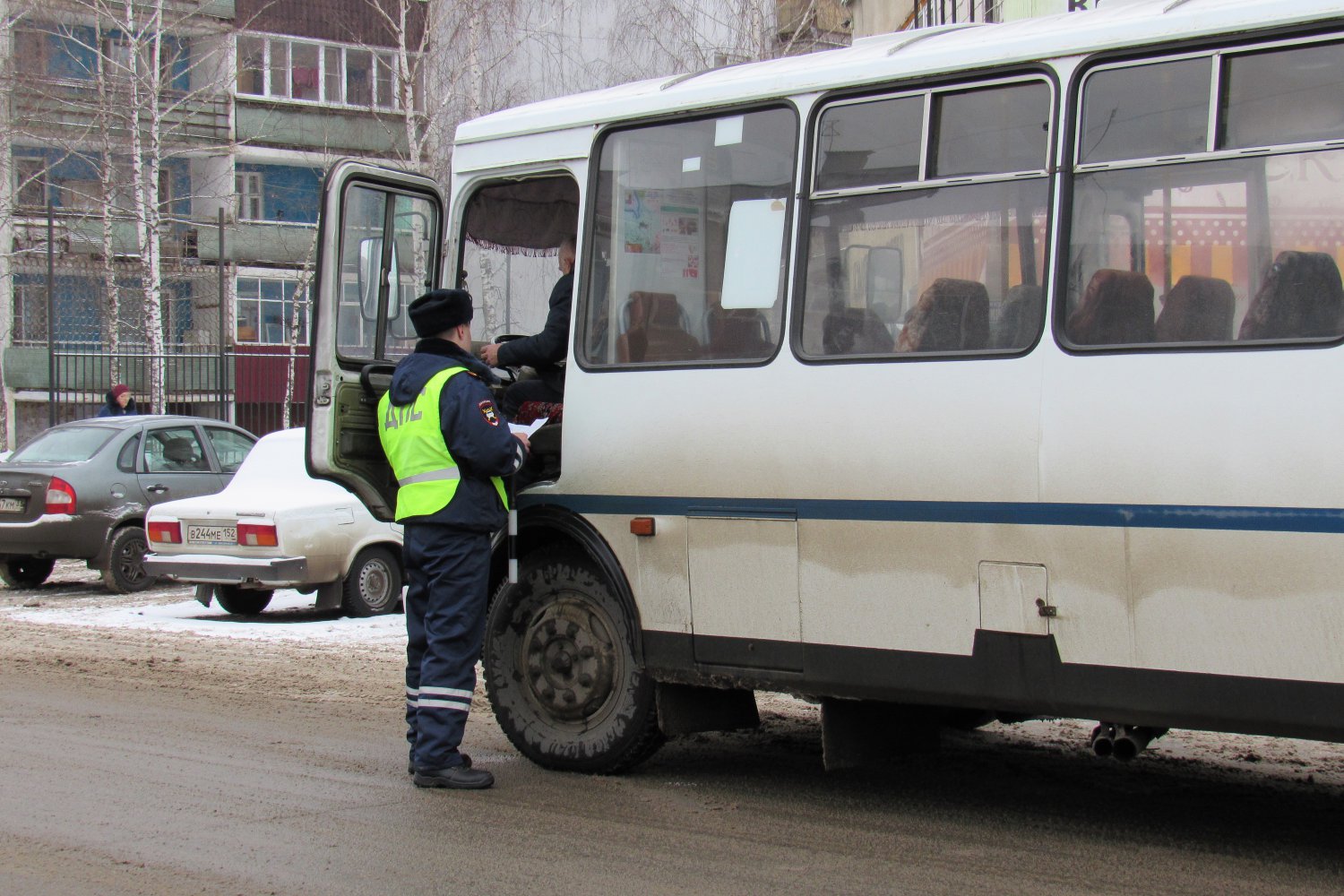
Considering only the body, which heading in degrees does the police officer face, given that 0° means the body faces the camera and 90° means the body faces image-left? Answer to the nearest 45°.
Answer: approximately 225°

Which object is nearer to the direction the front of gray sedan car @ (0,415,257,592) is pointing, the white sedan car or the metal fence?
the metal fence

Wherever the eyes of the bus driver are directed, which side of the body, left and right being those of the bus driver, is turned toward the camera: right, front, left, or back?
left

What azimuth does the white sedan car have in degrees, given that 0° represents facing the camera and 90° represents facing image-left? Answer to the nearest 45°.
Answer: approximately 225°

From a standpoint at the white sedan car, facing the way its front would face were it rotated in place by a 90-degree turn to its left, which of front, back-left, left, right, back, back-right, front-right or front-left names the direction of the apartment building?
front-right

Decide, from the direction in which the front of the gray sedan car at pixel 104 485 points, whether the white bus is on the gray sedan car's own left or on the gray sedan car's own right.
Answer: on the gray sedan car's own right

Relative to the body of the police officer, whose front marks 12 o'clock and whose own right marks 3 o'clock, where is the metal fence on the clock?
The metal fence is roughly at 10 o'clock from the police officer.

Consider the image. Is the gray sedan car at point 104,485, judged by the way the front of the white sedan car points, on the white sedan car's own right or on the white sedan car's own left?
on the white sedan car's own left

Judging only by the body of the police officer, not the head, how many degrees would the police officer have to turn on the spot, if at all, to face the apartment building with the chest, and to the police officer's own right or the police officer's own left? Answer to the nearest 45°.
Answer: approximately 45° to the police officer's own left

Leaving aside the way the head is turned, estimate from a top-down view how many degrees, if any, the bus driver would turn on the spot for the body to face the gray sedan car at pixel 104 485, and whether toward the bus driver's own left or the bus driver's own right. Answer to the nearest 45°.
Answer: approximately 45° to the bus driver's own right

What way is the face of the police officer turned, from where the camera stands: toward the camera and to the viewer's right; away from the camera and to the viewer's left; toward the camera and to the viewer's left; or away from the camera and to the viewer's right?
away from the camera and to the viewer's right

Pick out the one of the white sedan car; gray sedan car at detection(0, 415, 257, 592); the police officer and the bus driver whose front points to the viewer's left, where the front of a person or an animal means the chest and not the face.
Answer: the bus driver

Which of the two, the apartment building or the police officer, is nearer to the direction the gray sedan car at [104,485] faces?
the apartment building
